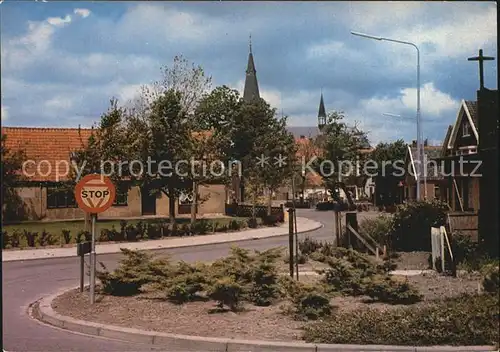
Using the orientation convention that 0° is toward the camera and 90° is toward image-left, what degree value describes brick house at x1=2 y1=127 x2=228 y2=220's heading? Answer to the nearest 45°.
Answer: approximately 0°

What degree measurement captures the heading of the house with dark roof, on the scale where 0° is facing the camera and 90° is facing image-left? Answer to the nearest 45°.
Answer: approximately 45°

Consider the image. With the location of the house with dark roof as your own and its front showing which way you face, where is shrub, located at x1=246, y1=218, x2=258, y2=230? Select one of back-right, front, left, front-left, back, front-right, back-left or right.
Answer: right

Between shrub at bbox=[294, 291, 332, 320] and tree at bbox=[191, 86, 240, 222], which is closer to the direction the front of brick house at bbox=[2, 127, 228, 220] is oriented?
the shrub

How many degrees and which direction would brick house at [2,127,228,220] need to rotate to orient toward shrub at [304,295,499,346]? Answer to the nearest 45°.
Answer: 0° — it already faces it
